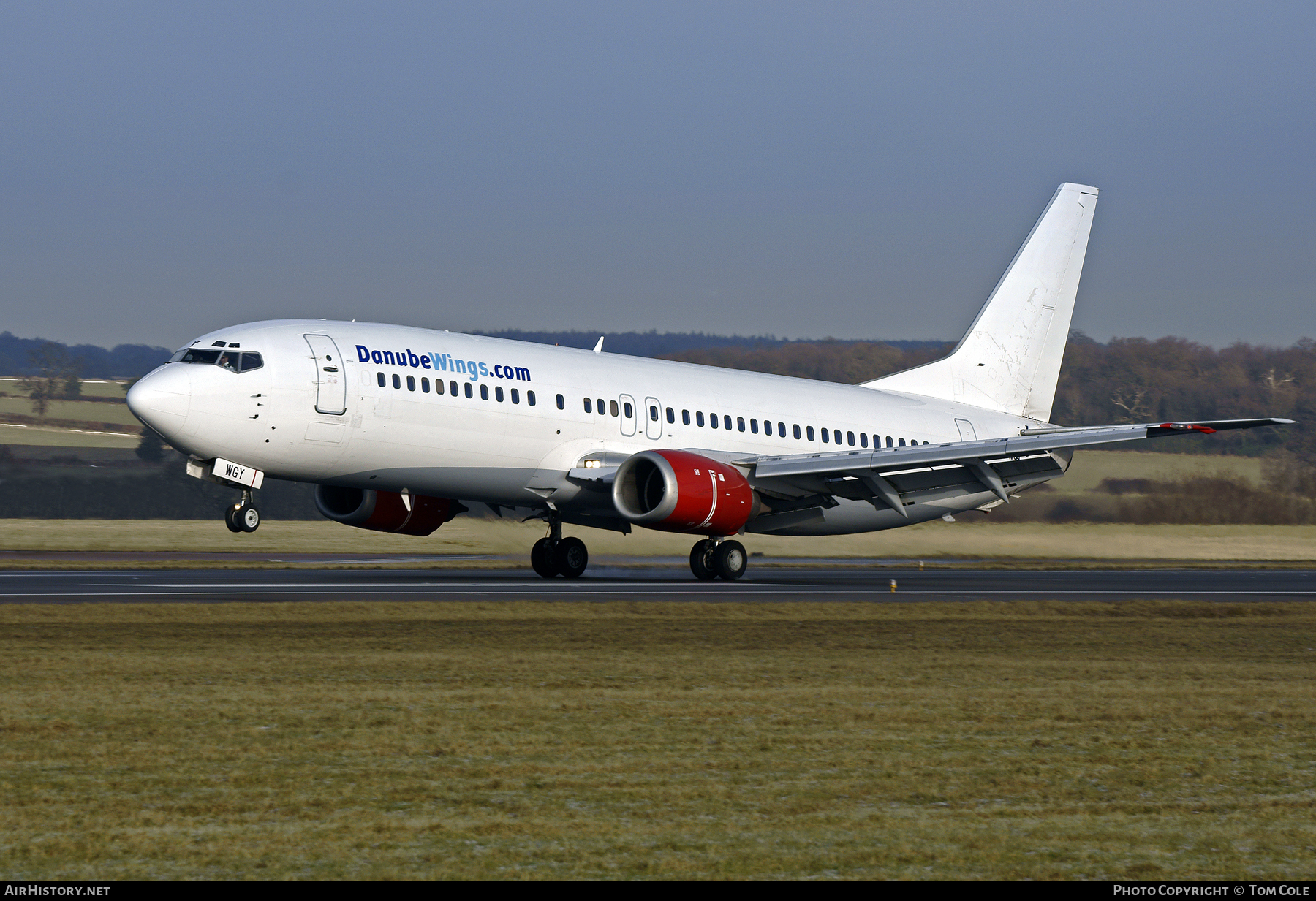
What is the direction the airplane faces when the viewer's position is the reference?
facing the viewer and to the left of the viewer
